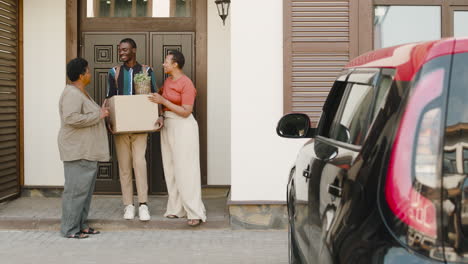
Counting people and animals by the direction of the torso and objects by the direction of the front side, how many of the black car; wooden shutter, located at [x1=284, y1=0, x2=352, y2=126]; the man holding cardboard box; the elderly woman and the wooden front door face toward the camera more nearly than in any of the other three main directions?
3

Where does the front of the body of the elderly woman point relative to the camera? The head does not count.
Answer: to the viewer's right

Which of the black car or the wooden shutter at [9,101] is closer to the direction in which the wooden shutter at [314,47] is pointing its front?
the black car

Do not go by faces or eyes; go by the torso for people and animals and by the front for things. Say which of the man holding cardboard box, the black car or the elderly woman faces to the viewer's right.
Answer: the elderly woman

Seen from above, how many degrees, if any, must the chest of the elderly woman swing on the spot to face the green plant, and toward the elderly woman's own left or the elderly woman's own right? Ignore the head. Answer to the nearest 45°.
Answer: approximately 45° to the elderly woman's own left

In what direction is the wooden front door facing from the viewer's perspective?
toward the camera

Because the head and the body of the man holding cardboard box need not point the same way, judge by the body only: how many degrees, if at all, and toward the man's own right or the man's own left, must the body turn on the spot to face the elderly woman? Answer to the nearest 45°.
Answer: approximately 45° to the man's own right

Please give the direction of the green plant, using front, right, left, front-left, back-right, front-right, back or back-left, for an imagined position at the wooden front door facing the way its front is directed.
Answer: front

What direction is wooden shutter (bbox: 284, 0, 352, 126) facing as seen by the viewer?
toward the camera

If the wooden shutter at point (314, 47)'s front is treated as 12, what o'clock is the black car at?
The black car is roughly at 12 o'clock from the wooden shutter.

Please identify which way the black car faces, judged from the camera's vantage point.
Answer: facing away from the viewer and to the left of the viewer

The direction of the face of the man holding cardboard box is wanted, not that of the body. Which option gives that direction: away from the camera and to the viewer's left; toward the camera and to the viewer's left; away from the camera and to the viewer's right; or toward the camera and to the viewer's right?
toward the camera and to the viewer's left

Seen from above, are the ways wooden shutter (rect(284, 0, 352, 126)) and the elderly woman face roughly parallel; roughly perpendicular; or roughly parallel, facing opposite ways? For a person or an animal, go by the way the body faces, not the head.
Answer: roughly perpendicular

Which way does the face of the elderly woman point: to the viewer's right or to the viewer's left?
to the viewer's right

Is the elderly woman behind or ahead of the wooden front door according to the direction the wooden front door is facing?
ahead

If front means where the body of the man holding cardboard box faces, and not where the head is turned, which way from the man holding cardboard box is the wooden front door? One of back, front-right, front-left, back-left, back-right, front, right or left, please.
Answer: back

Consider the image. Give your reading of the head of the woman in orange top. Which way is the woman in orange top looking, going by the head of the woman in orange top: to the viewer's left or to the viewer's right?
to the viewer's left

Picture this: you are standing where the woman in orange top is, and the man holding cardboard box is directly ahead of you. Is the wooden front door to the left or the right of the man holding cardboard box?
right

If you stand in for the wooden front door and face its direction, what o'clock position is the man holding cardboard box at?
The man holding cardboard box is roughly at 12 o'clock from the wooden front door.

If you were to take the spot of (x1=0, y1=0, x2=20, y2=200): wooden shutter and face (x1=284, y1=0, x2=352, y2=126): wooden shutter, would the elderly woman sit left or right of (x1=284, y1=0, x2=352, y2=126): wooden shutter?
right
